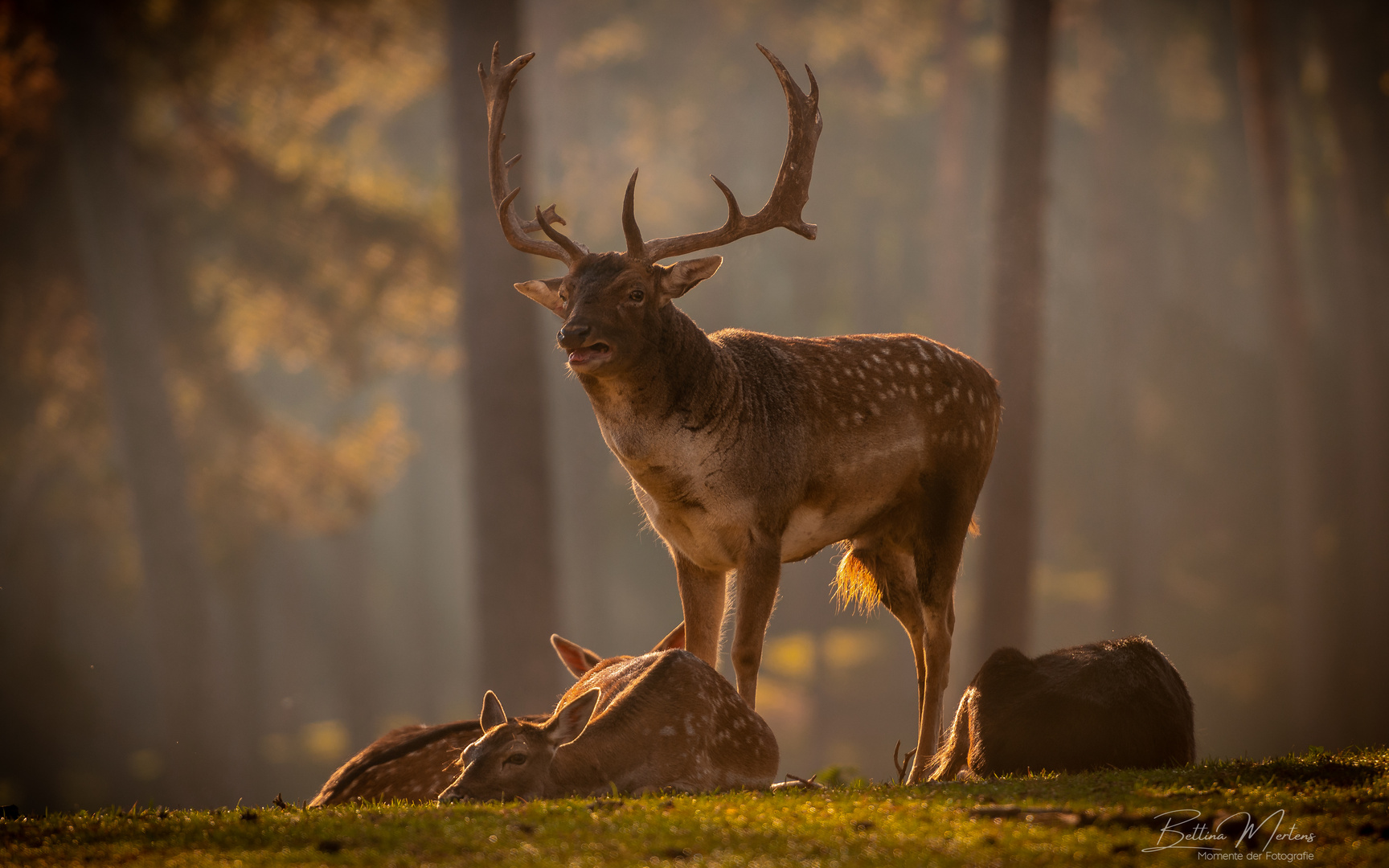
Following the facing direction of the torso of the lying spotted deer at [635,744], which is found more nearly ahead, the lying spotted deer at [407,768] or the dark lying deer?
the lying spotted deer

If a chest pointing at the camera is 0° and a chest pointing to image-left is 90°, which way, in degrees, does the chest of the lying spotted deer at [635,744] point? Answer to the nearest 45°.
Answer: approximately 45°

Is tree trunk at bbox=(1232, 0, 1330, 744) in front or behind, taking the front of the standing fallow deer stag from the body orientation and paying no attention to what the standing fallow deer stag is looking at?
behind

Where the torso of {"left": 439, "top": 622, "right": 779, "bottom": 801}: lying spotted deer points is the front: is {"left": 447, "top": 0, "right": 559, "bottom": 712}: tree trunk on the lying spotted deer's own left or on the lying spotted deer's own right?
on the lying spotted deer's own right

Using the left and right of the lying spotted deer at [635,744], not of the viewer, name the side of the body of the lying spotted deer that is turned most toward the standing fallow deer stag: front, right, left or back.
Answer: back

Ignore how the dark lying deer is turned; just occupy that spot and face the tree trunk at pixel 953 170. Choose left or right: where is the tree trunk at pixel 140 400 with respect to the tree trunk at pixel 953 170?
left

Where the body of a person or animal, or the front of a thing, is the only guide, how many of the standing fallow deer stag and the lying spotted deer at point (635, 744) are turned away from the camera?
0

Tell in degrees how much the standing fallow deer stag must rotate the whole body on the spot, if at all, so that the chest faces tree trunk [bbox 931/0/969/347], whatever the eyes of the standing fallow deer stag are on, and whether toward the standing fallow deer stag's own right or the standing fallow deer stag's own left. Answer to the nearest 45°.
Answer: approximately 135° to the standing fallow deer stag's own right

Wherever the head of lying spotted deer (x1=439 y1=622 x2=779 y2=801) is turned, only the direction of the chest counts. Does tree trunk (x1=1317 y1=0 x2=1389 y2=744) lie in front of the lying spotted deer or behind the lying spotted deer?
behind

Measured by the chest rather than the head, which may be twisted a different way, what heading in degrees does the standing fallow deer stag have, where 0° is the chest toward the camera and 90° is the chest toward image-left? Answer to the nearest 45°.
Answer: approximately 45°
